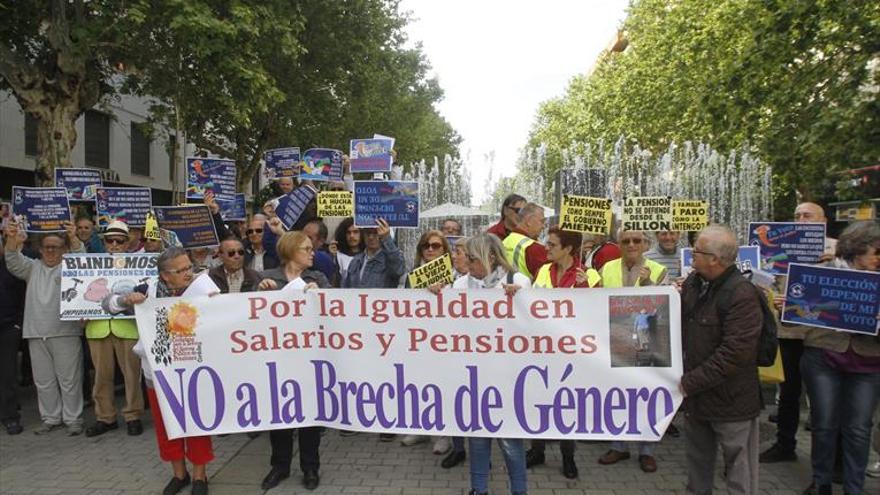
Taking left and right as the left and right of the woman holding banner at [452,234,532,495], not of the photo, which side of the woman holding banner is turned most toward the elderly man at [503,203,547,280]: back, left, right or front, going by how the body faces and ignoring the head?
back

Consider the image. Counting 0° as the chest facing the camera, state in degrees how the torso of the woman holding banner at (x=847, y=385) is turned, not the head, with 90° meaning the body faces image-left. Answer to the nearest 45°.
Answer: approximately 0°

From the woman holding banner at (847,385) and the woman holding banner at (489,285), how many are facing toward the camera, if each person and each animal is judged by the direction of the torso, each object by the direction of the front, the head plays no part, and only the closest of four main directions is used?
2

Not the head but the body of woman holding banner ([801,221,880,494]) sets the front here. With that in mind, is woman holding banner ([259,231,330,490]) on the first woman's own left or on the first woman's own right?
on the first woman's own right

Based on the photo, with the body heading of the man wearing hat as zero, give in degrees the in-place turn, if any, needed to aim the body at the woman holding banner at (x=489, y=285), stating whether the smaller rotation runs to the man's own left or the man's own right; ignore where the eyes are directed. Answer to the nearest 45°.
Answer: approximately 45° to the man's own left

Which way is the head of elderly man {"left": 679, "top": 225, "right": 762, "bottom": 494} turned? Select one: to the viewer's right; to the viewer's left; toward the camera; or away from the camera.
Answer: to the viewer's left

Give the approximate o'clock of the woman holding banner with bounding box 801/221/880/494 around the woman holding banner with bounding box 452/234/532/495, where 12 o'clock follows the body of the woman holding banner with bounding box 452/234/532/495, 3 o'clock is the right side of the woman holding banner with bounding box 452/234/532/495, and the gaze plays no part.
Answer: the woman holding banner with bounding box 801/221/880/494 is roughly at 9 o'clock from the woman holding banner with bounding box 452/234/532/495.

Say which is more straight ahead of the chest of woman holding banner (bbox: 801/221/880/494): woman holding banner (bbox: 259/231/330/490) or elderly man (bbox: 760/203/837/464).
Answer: the woman holding banner

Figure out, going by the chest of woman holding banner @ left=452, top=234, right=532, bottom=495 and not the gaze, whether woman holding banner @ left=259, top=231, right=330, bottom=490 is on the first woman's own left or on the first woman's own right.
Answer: on the first woman's own right
